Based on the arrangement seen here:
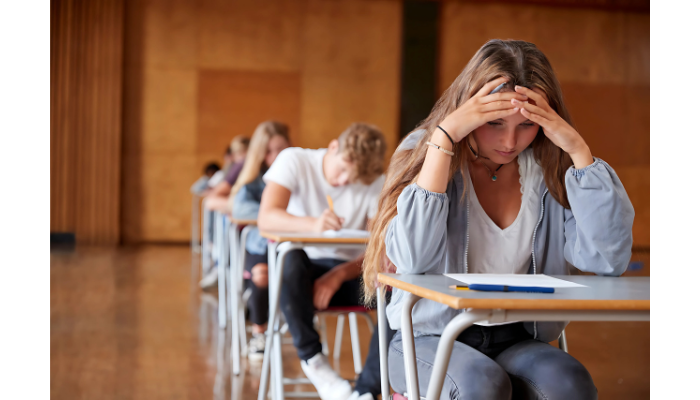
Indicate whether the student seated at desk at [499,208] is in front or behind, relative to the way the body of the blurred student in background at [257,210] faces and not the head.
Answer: in front

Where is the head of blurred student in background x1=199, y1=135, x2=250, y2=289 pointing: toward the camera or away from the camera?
toward the camera

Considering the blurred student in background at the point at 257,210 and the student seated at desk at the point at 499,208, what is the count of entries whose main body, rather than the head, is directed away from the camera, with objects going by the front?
0

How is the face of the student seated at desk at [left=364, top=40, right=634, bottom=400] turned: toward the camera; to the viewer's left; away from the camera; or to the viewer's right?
toward the camera

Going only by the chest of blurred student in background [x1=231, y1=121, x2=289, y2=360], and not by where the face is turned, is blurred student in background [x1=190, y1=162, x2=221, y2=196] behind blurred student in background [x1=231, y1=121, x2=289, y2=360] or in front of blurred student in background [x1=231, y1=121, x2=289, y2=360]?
behind

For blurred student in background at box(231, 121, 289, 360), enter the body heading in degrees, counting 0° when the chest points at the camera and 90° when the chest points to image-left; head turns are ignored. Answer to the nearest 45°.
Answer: approximately 315°

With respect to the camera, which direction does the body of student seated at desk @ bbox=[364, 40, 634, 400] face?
toward the camera
